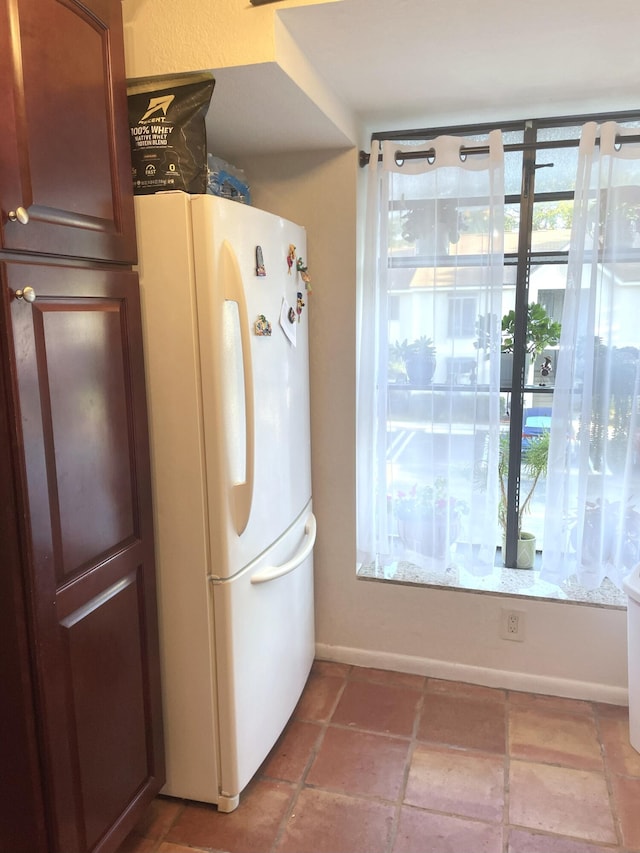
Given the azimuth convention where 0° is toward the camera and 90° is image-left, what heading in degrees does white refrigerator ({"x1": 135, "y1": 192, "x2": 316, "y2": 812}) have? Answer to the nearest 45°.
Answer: approximately 315°

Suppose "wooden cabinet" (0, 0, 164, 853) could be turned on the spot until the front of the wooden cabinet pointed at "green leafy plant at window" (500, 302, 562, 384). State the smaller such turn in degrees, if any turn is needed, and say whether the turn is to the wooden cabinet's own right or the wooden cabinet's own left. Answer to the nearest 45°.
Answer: approximately 45° to the wooden cabinet's own left

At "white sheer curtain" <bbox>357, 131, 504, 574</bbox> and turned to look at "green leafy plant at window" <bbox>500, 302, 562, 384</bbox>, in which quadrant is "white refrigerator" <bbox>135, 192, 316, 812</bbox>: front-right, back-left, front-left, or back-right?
back-right

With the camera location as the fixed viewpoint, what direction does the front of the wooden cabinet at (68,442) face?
facing the viewer and to the right of the viewer

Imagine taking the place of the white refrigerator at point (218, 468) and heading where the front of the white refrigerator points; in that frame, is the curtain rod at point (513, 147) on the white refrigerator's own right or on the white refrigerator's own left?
on the white refrigerator's own left

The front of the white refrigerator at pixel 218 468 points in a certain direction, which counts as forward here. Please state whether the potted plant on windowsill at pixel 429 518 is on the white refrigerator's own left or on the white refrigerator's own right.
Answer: on the white refrigerator's own left

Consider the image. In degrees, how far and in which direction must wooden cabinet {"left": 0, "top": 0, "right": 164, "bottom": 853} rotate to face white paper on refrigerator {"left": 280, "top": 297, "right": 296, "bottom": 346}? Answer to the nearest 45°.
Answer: approximately 90° to its left

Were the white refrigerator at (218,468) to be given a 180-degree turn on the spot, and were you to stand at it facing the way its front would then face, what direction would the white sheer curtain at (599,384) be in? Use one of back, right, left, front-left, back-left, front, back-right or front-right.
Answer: back-right

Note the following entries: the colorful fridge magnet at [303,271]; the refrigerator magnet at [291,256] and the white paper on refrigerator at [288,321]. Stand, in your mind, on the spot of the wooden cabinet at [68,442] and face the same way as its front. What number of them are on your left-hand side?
3
